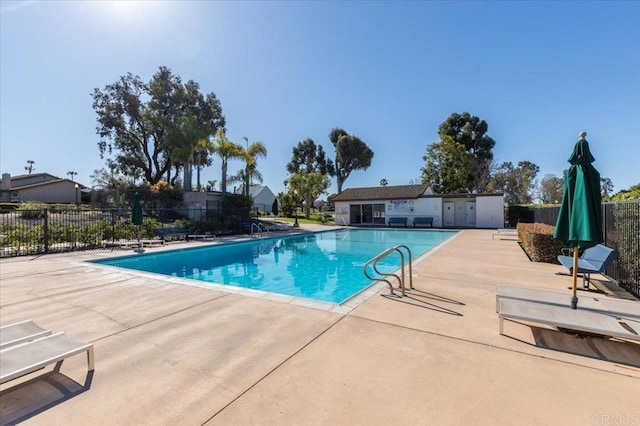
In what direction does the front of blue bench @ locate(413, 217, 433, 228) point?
toward the camera

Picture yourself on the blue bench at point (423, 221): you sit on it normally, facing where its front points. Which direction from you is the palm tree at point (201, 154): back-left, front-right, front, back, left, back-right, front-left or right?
right

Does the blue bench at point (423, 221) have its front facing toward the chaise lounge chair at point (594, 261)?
yes

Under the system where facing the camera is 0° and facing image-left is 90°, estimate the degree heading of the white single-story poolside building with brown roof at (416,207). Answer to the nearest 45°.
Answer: approximately 0°

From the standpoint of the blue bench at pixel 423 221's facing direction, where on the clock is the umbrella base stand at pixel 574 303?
The umbrella base stand is roughly at 12 o'clock from the blue bench.

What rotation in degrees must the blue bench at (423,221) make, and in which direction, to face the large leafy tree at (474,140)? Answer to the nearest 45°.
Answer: approximately 135° to its left

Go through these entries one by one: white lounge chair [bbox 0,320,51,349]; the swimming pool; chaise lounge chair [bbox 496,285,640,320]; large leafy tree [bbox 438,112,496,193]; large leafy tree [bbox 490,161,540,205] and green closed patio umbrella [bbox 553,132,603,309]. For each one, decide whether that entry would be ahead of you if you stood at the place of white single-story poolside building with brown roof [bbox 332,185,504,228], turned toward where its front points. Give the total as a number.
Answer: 4

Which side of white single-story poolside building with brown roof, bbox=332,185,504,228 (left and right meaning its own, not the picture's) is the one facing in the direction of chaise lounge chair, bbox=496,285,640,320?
front

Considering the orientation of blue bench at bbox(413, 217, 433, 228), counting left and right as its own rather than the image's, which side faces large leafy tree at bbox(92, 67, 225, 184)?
right

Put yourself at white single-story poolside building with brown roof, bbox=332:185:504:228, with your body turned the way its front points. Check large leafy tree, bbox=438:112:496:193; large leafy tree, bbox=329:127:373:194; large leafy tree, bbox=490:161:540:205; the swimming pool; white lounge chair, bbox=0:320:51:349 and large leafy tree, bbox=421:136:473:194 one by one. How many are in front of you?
2

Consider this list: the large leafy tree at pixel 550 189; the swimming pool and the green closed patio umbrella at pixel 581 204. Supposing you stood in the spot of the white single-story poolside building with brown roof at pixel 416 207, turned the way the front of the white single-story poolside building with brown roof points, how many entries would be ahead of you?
2

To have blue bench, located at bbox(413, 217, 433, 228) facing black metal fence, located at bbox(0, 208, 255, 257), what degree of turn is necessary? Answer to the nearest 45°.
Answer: approximately 45° to its right
